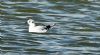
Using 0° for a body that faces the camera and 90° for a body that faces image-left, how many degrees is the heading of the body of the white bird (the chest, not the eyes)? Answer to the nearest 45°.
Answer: approximately 90°
